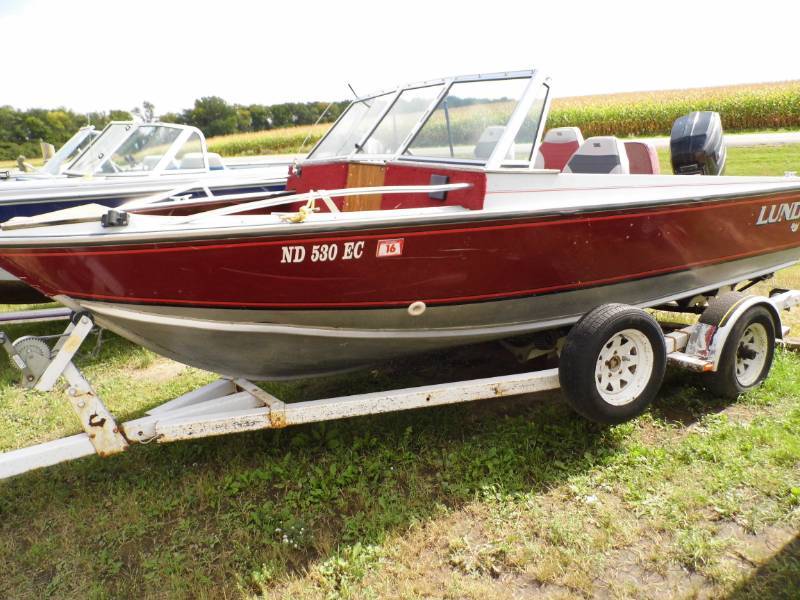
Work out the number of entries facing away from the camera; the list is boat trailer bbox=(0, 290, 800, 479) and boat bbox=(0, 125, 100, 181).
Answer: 0

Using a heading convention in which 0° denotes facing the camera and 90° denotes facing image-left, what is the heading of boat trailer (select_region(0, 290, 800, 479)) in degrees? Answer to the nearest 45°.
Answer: approximately 45°

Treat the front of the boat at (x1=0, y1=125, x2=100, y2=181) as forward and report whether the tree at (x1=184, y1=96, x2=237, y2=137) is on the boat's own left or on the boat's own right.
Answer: on the boat's own right

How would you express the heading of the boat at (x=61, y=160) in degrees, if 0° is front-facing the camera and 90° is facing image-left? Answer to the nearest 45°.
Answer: approximately 90°

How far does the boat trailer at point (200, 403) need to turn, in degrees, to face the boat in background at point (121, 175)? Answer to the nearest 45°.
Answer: approximately 90° to its right

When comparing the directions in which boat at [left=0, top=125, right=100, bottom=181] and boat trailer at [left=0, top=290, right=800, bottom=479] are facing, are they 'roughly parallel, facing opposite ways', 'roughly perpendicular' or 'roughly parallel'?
roughly parallel

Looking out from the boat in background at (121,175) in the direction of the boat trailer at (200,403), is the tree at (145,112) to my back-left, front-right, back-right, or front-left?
back-left

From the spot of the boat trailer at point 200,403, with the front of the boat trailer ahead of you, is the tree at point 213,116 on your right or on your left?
on your right

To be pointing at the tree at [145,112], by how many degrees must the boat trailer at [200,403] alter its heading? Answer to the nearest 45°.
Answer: approximately 135° to its right

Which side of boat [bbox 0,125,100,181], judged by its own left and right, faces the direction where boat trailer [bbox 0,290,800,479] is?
left

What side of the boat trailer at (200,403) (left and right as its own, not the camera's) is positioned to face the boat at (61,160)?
right
